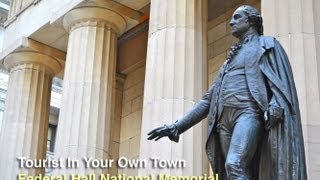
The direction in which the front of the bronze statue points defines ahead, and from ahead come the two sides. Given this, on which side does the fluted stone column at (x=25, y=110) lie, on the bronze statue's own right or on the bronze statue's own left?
on the bronze statue's own right

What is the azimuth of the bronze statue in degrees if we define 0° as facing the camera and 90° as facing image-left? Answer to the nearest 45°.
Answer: approximately 45°

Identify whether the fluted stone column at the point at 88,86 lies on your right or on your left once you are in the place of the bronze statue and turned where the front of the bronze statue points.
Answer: on your right

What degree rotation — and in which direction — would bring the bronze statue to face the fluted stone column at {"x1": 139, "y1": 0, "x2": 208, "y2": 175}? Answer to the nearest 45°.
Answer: approximately 135° to its right
